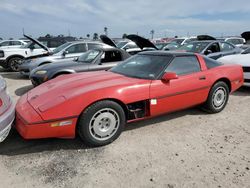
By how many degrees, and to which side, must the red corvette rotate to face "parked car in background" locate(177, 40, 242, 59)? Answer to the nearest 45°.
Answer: approximately 180°

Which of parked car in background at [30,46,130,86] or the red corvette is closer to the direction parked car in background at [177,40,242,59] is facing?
the parked car in background

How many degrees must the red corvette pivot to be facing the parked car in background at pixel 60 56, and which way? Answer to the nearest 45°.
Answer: approximately 90° to its right

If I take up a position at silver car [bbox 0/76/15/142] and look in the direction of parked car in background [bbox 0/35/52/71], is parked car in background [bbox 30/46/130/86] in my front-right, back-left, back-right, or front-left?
front-right

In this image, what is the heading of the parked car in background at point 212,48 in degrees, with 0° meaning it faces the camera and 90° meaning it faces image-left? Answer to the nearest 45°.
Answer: approximately 45°

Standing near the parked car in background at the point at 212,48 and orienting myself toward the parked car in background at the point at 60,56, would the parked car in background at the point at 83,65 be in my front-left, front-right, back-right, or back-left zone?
front-left

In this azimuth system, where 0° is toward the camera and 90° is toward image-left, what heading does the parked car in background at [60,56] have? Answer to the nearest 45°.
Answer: approximately 45°

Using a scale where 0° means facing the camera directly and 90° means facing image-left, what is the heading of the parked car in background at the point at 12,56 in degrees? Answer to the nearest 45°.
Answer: approximately 45°

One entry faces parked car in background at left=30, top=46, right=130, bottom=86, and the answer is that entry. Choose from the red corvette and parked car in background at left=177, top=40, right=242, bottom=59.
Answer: parked car in background at left=177, top=40, right=242, bottom=59
